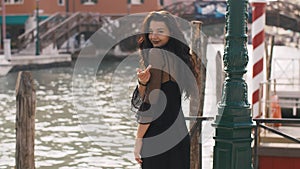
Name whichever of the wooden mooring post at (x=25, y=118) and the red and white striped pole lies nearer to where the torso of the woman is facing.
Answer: the wooden mooring post

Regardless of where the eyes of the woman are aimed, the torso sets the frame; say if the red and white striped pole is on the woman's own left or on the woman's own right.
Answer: on the woman's own right

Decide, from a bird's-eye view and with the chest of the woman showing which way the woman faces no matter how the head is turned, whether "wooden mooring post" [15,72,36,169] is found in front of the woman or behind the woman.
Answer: in front

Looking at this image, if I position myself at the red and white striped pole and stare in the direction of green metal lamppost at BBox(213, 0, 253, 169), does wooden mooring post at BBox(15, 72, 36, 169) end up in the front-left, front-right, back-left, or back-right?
front-right

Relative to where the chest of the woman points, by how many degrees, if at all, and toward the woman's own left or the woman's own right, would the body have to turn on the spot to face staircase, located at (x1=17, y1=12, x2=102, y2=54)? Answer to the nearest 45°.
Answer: approximately 45° to the woman's own right

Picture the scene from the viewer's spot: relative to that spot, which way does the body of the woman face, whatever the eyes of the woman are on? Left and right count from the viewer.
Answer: facing away from the viewer and to the left of the viewer
